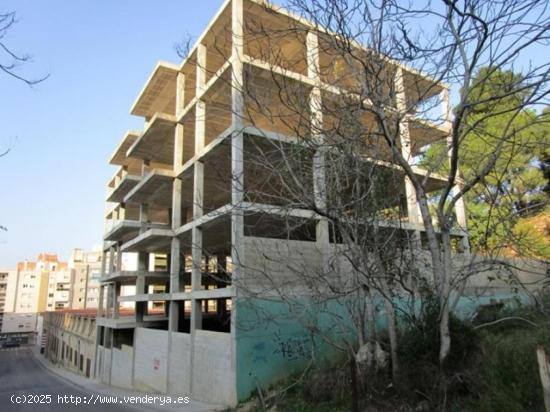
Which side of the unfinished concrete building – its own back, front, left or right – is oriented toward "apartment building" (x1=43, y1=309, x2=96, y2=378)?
right

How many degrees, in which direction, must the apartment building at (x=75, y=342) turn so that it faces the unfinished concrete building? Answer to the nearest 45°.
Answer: approximately 45° to its left

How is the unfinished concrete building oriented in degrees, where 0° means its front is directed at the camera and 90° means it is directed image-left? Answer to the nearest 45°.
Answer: approximately 45°

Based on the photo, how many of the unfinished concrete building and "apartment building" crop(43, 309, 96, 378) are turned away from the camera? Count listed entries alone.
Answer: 0
